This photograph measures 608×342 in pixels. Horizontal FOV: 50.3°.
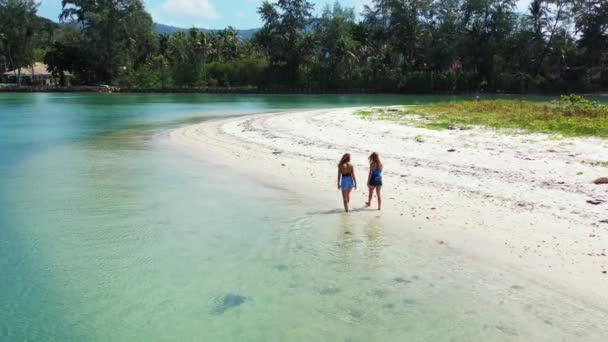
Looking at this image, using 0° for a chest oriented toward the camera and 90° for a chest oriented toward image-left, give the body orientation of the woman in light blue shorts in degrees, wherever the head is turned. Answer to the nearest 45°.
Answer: approximately 180°

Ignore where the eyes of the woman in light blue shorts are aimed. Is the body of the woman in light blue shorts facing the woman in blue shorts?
no
